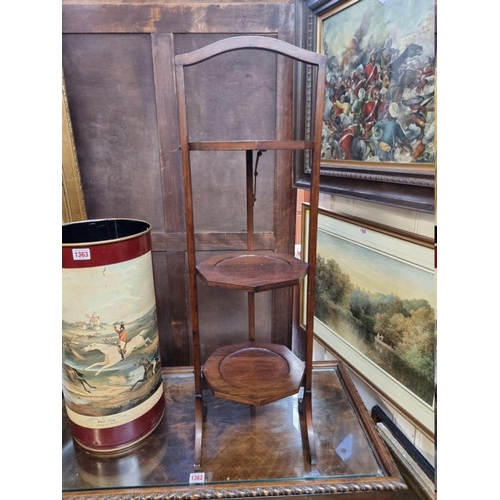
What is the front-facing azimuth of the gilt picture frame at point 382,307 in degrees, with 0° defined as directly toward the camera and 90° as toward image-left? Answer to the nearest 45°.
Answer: approximately 45°
